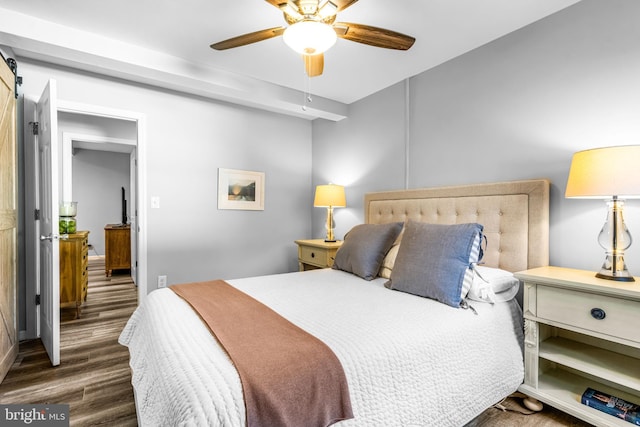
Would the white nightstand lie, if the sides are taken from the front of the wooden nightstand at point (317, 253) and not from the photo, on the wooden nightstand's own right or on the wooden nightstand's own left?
on the wooden nightstand's own left

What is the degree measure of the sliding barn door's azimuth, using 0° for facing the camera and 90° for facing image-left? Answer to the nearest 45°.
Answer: approximately 270°

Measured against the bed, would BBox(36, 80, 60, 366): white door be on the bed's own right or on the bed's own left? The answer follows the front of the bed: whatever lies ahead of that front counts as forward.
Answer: on the bed's own right

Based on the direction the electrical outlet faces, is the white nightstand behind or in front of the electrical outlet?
in front

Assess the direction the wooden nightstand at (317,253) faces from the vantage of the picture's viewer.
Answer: facing the viewer and to the left of the viewer

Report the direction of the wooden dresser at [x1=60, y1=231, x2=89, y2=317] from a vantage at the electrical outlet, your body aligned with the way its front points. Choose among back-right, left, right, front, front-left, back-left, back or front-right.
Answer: back-right

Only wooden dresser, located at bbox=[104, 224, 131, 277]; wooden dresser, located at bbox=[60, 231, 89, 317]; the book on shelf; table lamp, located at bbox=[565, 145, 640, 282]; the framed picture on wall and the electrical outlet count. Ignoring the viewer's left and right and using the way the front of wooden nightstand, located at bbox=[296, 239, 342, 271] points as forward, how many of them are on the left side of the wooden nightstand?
2

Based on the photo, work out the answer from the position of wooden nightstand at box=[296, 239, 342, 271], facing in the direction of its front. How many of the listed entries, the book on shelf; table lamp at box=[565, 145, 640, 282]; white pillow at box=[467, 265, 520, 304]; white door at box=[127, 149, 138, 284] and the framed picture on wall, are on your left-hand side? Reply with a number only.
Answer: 3

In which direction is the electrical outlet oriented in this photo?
toward the camera

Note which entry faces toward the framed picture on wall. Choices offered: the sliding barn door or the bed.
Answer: the sliding barn door

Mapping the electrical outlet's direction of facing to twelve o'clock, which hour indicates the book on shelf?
The book on shelf is roughly at 11 o'clock from the electrical outlet.

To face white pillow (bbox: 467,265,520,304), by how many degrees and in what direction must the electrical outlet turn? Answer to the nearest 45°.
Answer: approximately 45° to its left

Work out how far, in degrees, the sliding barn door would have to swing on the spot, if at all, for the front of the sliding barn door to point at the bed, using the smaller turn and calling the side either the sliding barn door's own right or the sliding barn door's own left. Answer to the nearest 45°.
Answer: approximately 45° to the sliding barn door's own right

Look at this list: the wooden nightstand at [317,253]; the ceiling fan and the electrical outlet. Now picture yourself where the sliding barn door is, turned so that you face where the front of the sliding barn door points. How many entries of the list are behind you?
0

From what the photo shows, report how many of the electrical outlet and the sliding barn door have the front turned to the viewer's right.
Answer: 1

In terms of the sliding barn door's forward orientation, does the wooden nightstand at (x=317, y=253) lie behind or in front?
in front

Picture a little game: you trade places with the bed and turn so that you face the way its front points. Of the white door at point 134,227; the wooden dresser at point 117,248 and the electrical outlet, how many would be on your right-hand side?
3
